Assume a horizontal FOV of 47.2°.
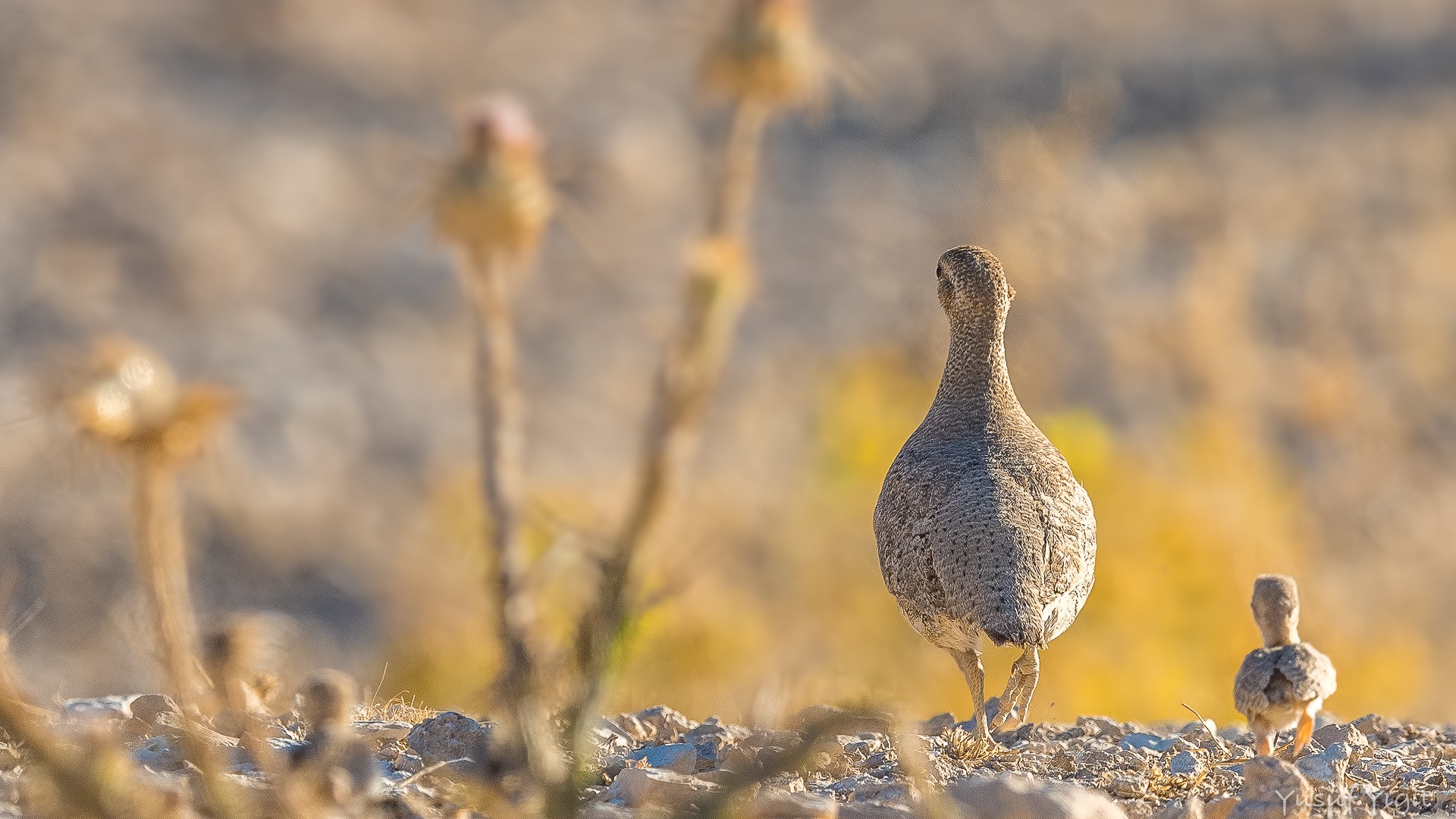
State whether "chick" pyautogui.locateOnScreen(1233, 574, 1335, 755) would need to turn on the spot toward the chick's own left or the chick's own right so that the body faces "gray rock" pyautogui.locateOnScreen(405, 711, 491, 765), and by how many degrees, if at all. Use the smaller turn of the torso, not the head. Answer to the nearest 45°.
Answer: approximately 90° to the chick's own left

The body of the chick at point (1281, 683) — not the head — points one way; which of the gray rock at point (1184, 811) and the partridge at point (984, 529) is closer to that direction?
the partridge

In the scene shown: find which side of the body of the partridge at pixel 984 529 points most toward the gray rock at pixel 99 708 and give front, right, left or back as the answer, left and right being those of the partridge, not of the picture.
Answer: left

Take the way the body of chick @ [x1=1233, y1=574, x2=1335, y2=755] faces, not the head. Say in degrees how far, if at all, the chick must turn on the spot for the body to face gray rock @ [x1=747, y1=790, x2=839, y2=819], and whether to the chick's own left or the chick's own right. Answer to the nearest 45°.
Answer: approximately 135° to the chick's own left

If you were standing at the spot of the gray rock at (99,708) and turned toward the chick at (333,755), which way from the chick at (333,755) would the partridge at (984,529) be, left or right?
left

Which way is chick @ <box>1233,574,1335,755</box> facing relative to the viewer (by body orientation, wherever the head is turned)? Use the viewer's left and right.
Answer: facing away from the viewer

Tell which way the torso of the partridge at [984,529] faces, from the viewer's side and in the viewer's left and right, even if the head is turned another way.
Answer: facing away from the viewer

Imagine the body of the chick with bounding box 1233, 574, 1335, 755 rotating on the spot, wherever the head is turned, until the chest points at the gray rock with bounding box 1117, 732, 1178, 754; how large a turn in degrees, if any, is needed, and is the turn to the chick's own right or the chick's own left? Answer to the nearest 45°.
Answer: approximately 45° to the chick's own left
